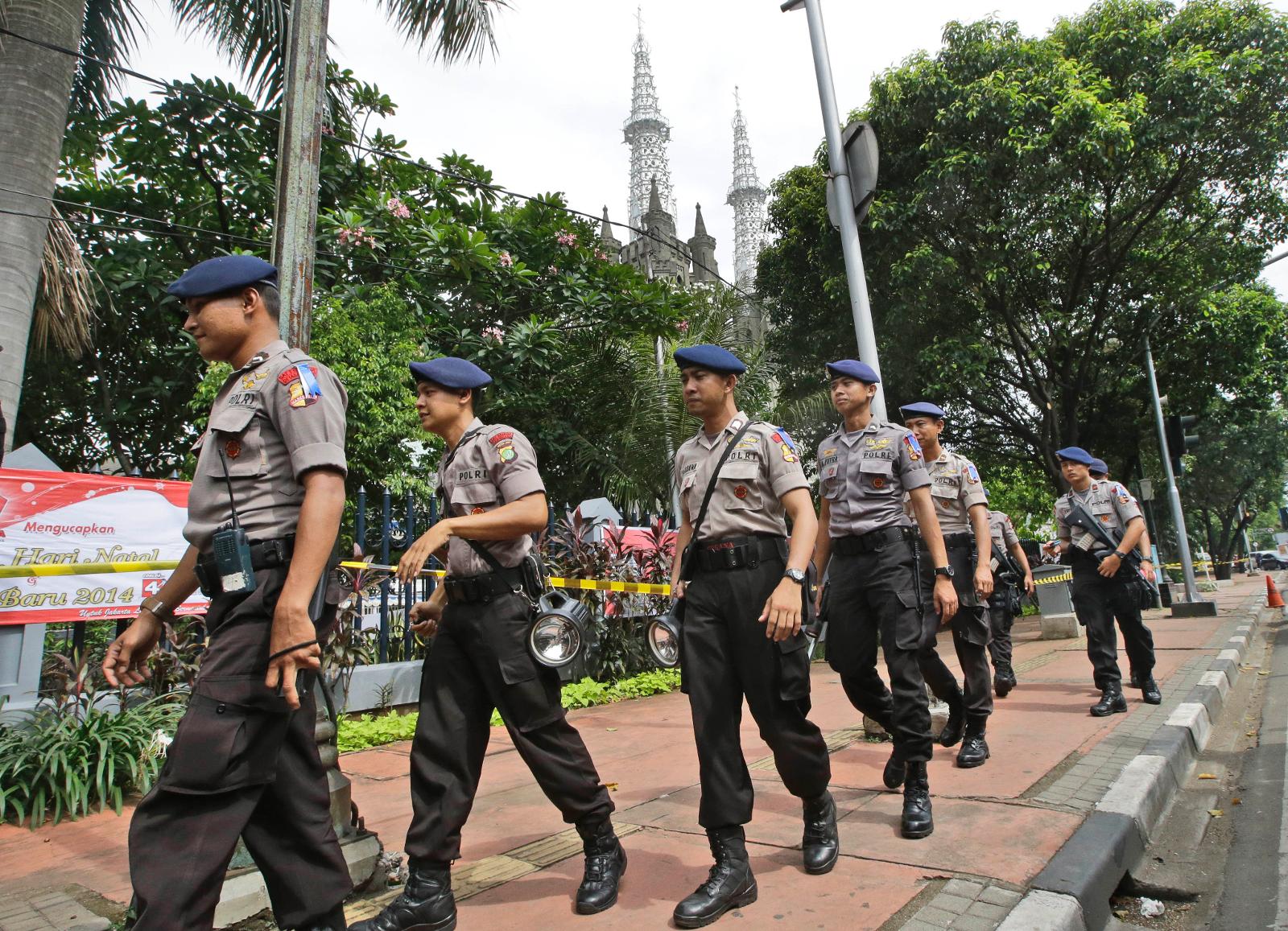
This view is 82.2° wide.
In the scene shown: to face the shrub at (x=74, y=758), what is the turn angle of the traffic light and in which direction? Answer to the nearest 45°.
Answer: approximately 90° to its right

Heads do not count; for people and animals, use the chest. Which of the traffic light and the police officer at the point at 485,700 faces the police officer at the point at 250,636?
the police officer at the point at 485,700

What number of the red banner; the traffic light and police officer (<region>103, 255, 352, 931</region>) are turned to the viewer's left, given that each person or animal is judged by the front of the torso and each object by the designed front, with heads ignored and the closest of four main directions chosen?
1

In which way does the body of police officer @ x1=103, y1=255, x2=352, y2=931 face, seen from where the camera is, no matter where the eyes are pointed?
to the viewer's left

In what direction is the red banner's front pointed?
toward the camera

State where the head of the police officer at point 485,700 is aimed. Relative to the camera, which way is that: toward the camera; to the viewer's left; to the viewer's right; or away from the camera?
to the viewer's left

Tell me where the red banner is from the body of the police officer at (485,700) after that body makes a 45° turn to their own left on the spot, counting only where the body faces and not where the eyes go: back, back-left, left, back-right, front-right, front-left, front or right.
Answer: back-right

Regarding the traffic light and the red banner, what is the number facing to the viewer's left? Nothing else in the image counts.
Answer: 0

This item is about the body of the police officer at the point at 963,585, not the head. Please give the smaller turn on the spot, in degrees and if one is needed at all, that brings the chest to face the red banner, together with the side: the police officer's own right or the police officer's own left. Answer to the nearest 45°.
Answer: approximately 45° to the police officer's own right

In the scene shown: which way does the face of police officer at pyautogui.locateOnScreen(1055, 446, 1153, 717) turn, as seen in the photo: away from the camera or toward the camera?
toward the camera

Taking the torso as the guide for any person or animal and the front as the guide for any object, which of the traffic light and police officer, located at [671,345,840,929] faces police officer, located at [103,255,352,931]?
police officer, located at [671,345,840,929]

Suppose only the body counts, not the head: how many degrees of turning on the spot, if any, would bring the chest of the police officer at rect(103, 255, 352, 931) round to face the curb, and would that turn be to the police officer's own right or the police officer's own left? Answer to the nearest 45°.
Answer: approximately 180°

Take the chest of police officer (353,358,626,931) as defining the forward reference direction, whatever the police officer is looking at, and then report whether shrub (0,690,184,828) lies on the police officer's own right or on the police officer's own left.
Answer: on the police officer's own right
